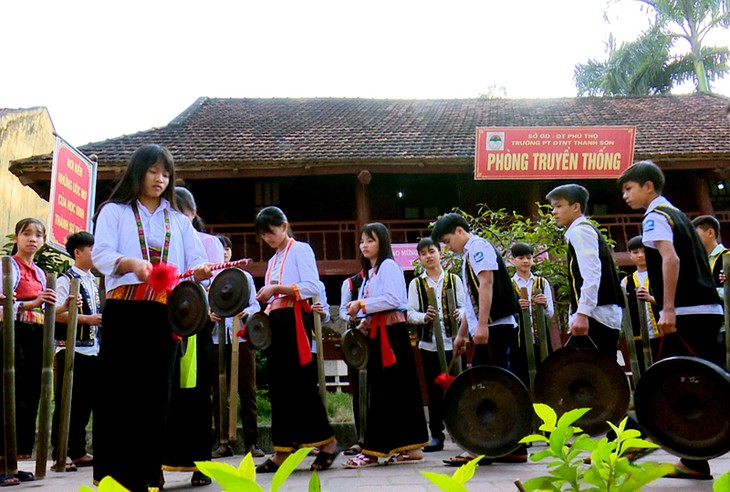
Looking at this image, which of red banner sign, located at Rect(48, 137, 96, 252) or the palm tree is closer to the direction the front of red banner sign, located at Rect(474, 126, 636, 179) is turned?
the red banner sign

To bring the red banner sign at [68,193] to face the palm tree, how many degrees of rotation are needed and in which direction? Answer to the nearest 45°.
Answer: approximately 90° to its left

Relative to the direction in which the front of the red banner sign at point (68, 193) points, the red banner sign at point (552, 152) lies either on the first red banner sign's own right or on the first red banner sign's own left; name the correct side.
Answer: on the first red banner sign's own left

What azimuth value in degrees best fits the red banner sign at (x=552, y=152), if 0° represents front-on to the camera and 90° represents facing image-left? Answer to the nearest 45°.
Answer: approximately 0°

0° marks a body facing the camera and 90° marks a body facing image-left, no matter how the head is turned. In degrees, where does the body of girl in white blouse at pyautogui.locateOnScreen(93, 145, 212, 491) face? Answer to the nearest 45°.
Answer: approximately 315°

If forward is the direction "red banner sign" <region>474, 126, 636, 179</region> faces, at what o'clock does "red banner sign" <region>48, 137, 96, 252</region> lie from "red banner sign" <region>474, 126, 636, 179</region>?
"red banner sign" <region>48, 137, 96, 252</region> is roughly at 1 o'clock from "red banner sign" <region>474, 126, 636, 179</region>.

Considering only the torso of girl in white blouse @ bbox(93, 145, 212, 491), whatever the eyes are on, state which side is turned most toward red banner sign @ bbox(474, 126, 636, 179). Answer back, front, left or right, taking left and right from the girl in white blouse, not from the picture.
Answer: left

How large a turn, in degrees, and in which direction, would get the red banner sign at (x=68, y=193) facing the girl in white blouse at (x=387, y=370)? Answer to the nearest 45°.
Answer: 0° — it already faces them
